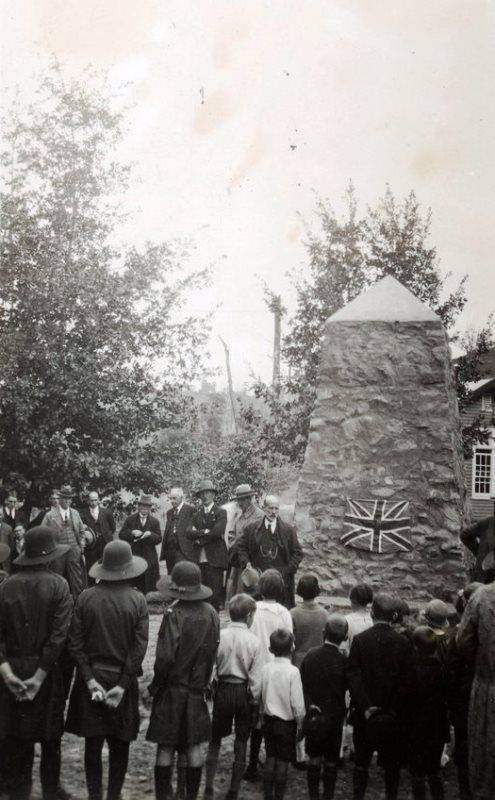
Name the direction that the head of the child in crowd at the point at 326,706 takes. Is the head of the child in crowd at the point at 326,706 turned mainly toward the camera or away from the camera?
away from the camera

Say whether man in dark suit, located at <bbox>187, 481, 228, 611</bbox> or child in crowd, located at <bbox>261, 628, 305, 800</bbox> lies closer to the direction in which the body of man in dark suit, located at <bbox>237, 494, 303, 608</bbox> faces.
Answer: the child in crowd

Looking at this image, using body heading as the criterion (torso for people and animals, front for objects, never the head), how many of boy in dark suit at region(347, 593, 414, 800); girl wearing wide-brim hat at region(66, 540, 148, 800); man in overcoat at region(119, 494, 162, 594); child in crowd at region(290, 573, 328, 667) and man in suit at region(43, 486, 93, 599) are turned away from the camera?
3

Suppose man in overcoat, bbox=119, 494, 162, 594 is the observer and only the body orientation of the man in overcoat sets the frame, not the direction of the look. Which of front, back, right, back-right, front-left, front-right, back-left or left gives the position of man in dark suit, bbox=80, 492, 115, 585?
back-right

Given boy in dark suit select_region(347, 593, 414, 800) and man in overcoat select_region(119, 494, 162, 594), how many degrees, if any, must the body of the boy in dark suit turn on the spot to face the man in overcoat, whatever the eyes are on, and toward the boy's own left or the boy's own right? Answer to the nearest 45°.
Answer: approximately 45° to the boy's own left

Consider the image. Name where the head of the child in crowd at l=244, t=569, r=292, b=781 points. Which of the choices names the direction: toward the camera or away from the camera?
away from the camera

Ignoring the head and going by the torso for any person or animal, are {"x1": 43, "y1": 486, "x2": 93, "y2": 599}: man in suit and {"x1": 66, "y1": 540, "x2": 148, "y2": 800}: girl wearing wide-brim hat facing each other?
yes

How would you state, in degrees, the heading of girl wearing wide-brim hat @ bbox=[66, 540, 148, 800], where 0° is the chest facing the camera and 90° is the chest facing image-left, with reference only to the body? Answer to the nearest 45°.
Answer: approximately 180°

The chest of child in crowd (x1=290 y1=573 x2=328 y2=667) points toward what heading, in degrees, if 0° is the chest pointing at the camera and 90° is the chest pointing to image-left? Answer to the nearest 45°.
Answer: approximately 180°

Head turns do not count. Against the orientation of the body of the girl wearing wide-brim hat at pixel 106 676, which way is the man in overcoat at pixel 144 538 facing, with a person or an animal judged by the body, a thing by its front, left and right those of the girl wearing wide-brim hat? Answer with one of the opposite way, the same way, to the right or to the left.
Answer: the opposite way
